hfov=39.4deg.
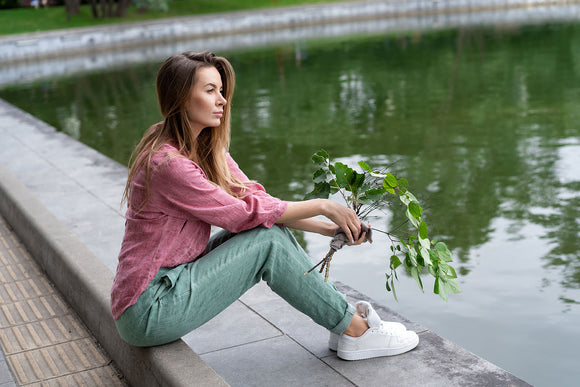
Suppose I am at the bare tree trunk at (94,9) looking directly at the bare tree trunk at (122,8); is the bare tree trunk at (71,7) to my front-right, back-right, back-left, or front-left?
back-left

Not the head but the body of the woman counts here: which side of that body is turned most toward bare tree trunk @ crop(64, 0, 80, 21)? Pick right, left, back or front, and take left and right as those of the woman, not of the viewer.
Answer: left

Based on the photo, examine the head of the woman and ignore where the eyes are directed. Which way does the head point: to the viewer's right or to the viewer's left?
to the viewer's right

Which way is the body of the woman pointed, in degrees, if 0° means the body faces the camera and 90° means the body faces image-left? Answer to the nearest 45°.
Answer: approximately 270°

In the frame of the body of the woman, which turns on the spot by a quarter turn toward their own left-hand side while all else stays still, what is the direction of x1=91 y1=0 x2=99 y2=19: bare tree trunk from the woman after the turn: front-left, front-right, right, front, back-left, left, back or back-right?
front

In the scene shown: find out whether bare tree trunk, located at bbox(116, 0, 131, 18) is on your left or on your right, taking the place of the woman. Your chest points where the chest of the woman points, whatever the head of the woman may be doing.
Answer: on your left
